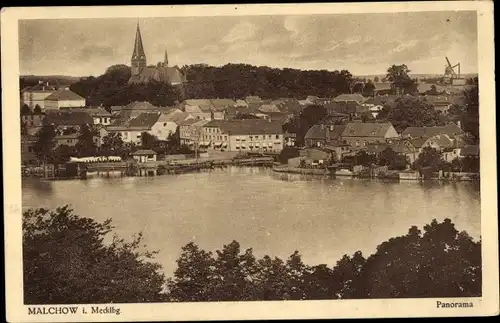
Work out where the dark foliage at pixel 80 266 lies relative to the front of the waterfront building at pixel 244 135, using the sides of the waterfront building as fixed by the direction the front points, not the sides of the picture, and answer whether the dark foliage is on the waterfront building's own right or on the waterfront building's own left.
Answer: on the waterfront building's own right

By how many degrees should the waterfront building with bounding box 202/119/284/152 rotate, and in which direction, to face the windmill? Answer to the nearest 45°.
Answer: approximately 90° to its left

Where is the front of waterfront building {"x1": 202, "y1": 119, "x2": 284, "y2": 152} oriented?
toward the camera

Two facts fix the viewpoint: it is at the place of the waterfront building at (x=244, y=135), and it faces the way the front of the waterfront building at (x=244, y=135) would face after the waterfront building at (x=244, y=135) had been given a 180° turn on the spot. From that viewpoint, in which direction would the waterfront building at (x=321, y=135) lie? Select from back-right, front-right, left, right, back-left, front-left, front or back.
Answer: right

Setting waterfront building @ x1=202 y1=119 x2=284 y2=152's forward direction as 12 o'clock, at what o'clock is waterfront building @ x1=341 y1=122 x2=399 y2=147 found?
waterfront building @ x1=341 y1=122 x2=399 y2=147 is roughly at 9 o'clock from waterfront building @ x1=202 y1=119 x2=284 y2=152.
